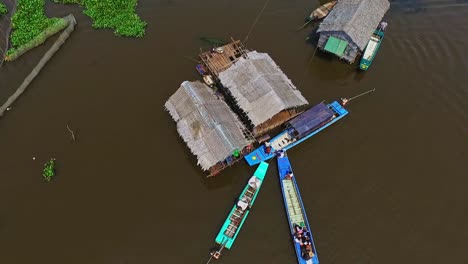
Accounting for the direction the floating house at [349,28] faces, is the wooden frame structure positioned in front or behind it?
in front

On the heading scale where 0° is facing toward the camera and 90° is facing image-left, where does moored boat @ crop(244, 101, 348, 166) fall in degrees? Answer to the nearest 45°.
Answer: approximately 45°

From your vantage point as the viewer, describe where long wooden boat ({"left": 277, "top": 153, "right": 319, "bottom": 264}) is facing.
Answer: facing away from the viewer

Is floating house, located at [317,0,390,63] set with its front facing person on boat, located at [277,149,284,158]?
yes

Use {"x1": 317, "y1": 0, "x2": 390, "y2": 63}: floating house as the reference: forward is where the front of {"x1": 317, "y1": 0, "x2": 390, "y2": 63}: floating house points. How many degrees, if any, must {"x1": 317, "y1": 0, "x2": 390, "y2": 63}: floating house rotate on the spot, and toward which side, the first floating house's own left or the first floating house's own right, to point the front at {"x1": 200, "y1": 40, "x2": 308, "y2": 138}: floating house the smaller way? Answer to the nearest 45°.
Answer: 0° — it already faces it

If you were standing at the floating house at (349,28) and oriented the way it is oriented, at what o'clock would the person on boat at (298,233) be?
The person on boat is roughly at 12 o'clock from the floating house.

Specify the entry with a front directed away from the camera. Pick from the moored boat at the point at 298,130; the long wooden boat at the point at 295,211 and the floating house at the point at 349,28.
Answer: the long wooden boat

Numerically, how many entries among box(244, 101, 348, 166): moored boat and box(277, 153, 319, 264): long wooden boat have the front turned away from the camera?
1
